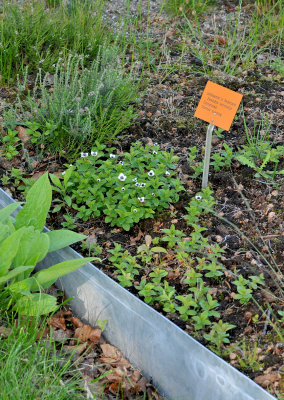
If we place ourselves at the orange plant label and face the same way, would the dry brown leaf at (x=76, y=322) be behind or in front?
in front

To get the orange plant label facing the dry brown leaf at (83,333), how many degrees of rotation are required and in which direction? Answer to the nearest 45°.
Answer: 0° — it already faces it

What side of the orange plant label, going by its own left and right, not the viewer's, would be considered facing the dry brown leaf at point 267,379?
front

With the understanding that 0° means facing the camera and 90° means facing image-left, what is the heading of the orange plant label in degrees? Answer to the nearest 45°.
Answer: approximately 0°

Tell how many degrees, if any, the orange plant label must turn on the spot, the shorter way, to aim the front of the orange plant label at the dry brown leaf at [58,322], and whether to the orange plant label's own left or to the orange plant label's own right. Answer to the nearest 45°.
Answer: approximately 45° to the orange plant label's own right

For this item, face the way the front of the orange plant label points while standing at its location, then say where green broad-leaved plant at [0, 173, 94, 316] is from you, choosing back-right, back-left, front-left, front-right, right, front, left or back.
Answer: front-right

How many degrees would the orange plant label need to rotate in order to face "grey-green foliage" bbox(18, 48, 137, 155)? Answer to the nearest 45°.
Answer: approximately 135° to its right

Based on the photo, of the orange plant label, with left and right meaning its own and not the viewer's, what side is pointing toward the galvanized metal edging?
front

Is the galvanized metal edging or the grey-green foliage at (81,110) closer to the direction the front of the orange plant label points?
the galvanized metal edging
